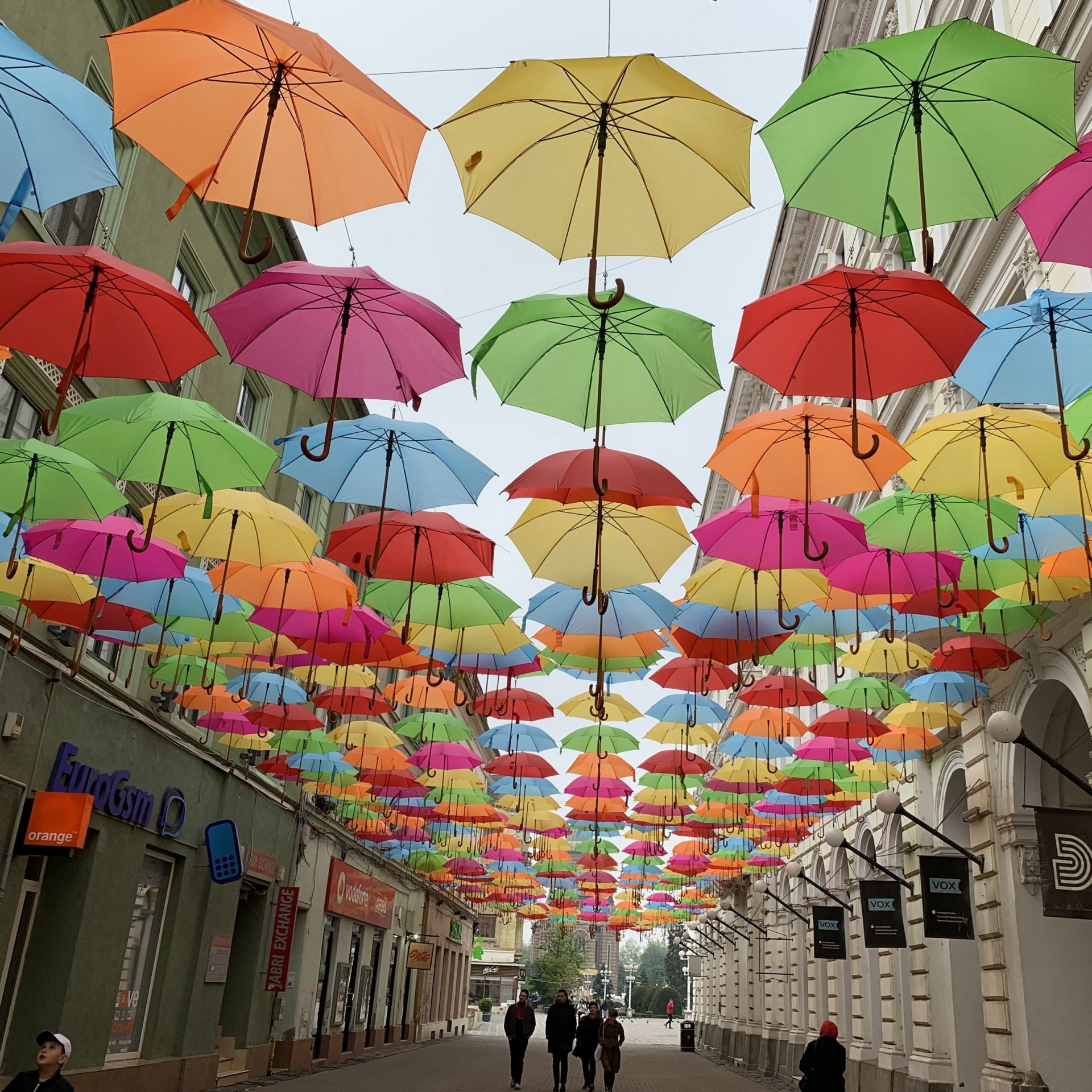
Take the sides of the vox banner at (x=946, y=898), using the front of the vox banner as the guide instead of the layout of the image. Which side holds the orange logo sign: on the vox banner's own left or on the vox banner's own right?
on the vox banner's own right

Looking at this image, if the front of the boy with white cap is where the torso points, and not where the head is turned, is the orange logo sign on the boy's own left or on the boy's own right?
on the boy's own right

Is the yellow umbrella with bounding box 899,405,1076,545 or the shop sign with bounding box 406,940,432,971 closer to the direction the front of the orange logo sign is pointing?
the yellow umbrella

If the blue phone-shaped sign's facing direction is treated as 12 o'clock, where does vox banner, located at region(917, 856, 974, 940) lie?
The vox banner is roughly at 10 o'clock from the blue phone-shaped sign.

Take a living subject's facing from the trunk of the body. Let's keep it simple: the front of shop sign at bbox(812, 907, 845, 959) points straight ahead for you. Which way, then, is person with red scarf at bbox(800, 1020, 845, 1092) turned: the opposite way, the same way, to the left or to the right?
the opposite way

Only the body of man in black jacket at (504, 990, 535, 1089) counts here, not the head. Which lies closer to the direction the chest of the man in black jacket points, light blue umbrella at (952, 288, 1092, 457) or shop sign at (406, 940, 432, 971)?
the light blue umbrella

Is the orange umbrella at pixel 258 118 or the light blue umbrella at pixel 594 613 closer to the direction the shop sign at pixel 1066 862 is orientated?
the orange umbrella

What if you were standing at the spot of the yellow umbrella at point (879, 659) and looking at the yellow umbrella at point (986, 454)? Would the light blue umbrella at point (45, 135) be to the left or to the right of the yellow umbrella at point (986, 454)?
right

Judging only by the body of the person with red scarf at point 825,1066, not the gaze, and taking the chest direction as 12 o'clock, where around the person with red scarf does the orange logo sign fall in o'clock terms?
The orange logo sign is roughly at 8 o'clock from the person with red scarf.
